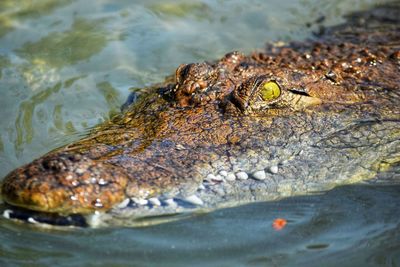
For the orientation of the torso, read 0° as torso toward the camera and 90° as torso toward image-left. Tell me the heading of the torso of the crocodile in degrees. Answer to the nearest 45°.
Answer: approximately 45°

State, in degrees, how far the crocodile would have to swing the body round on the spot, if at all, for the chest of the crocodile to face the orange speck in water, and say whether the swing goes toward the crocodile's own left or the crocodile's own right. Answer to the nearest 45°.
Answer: approximately 90° to the crocodile's own left
